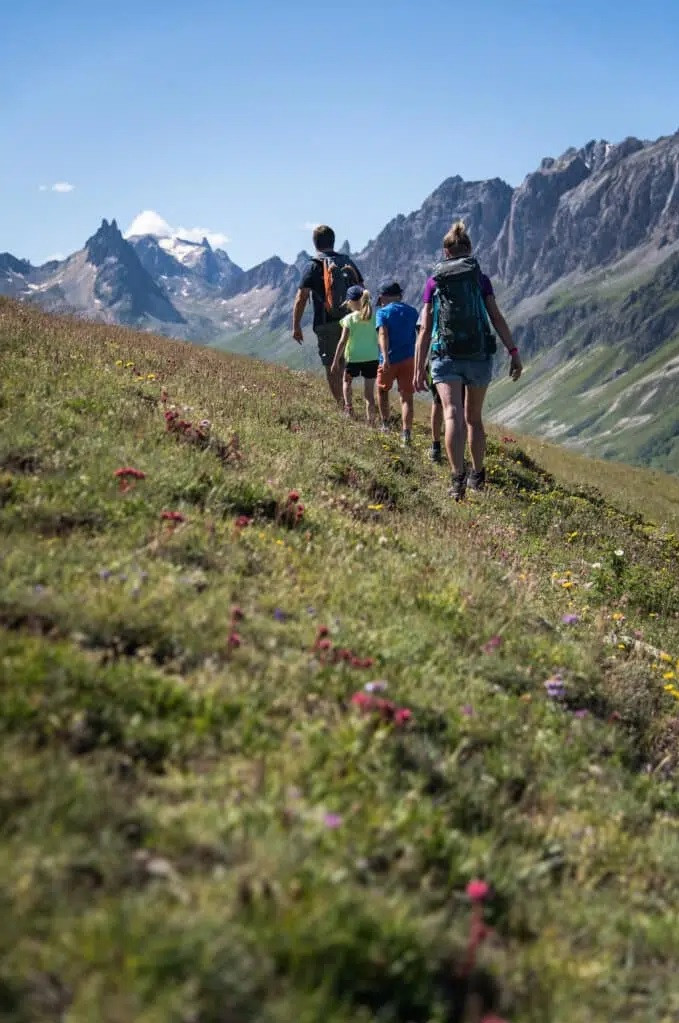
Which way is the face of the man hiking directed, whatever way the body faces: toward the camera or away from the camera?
away from the camera

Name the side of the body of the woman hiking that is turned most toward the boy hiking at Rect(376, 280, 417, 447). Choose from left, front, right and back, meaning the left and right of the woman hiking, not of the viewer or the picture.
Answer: front

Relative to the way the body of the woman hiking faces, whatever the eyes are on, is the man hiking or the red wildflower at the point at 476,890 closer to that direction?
the man hiking

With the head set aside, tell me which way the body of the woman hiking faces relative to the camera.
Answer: away from the camera

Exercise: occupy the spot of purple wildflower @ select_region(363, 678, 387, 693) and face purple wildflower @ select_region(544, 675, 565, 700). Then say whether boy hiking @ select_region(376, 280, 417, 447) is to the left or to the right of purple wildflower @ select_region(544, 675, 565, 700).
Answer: left

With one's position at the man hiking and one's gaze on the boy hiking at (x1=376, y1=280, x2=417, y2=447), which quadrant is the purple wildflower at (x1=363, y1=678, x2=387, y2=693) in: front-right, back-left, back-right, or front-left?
front-right

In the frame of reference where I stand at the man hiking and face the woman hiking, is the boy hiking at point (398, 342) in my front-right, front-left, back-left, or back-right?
front-left

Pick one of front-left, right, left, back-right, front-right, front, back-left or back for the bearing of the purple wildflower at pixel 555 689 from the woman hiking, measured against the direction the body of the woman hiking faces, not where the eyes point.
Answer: back

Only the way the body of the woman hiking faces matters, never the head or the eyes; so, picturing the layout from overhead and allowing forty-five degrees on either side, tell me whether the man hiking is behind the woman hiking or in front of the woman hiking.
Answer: in front

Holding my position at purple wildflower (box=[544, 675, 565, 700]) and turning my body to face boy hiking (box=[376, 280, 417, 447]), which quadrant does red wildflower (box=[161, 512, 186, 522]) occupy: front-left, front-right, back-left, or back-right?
front-left

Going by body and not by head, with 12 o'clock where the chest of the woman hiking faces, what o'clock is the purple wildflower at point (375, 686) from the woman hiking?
The purple wildflower is roughly at 6 o'clock from the woman hiking.

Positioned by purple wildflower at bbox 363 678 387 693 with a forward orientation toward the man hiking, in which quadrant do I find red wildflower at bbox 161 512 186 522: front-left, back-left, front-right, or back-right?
front-left

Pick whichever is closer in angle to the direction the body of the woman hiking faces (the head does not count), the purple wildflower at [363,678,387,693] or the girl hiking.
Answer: the girl hiking

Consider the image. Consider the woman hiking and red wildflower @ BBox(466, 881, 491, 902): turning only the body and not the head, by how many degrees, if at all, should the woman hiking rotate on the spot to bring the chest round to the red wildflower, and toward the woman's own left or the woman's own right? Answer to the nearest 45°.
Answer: approximately 180°
